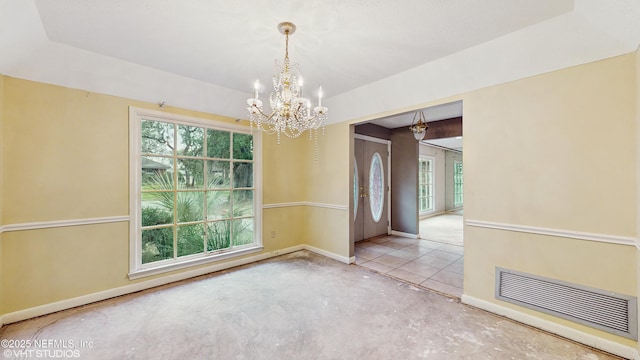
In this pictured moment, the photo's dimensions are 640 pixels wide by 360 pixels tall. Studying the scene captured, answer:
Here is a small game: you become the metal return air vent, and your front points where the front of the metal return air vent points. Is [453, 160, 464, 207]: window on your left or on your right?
on your right

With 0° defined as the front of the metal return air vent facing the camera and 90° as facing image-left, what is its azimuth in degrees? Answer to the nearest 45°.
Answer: approximately 45°

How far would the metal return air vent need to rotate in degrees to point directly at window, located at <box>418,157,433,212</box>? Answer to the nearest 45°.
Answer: approximately 90° to its right

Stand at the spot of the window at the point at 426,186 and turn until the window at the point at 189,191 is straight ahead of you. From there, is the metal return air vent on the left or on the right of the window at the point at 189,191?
left

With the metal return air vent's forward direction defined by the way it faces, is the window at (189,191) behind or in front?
in front
